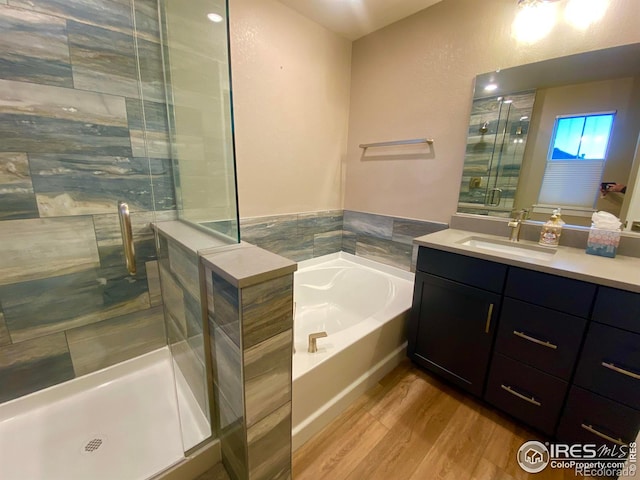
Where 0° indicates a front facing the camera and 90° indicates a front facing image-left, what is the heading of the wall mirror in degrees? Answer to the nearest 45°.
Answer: approximately 45°

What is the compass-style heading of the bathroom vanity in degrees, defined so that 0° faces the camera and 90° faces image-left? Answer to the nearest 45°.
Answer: approximately 45°

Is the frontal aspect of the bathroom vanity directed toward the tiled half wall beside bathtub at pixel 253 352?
yes

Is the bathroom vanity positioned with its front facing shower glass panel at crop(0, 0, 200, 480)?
yes

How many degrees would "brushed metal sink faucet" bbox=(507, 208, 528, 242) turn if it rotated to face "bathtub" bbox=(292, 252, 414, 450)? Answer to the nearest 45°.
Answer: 0° — it already faces it

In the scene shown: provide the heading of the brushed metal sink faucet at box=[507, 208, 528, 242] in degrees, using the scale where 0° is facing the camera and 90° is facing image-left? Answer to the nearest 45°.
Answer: approximately 45°

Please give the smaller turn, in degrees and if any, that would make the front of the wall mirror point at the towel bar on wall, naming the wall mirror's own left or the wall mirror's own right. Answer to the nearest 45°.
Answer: approximately 45° to the wall mirror's own right
